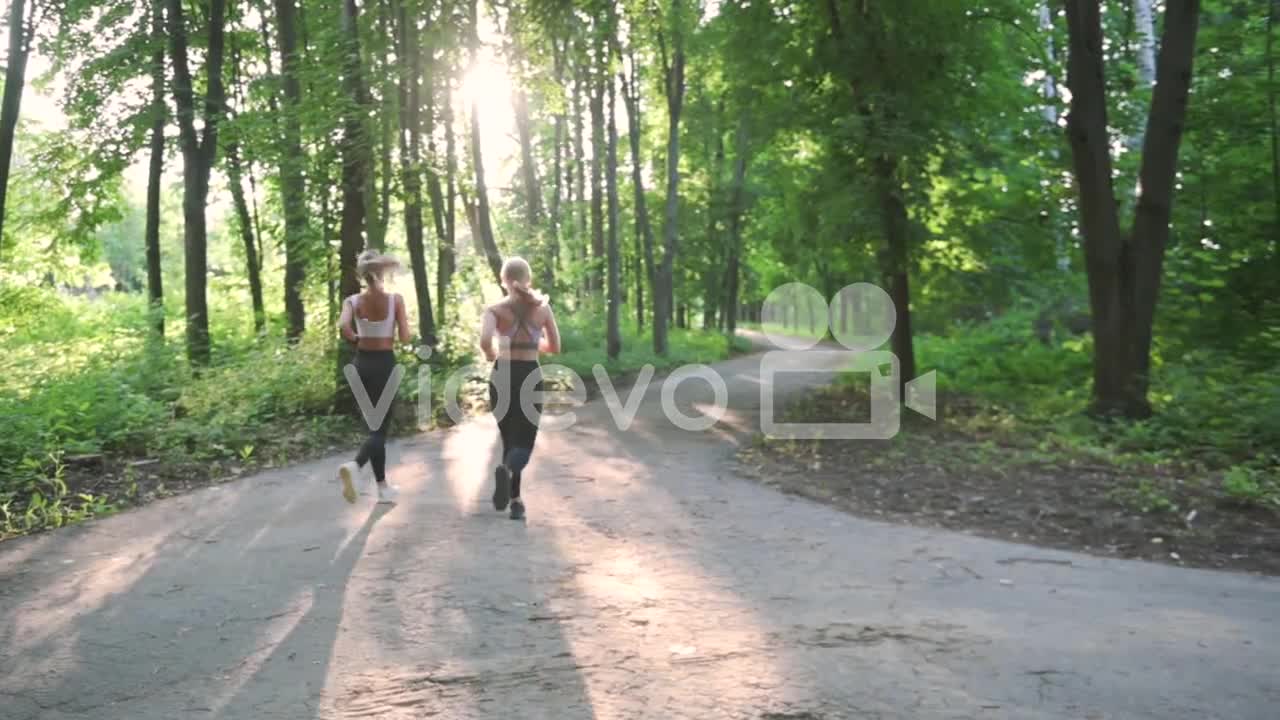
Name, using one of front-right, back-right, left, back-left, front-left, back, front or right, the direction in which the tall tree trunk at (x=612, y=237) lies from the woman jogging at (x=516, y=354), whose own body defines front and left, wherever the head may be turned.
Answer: front

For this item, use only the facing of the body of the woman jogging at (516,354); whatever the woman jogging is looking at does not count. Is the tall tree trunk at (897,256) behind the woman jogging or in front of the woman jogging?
in front

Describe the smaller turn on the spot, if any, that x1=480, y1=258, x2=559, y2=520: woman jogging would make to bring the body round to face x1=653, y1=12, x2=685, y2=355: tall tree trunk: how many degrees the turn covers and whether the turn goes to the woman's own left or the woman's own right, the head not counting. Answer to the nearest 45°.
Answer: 0° — they already face it

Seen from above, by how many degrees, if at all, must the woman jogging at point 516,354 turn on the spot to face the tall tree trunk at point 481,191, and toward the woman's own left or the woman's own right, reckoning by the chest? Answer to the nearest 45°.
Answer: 0° — they already face it

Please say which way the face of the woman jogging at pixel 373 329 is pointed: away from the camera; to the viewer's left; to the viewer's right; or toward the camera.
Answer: away from the camera

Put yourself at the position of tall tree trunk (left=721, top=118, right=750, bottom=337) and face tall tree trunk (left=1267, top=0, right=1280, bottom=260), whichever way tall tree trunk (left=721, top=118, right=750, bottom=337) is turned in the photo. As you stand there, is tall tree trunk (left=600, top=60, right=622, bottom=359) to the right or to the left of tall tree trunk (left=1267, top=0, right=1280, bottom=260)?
right

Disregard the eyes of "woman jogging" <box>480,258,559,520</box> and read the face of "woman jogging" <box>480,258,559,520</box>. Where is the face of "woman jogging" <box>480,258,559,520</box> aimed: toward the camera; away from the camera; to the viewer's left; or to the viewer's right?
away from the camera

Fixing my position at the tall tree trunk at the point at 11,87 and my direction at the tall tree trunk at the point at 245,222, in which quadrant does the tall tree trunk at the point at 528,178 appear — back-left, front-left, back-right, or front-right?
front-right

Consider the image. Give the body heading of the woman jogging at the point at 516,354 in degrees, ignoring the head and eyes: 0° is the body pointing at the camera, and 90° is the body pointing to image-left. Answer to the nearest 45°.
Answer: approximately 180°

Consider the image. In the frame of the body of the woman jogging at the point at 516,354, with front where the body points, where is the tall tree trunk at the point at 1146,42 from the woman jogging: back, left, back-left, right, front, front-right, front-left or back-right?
front-right

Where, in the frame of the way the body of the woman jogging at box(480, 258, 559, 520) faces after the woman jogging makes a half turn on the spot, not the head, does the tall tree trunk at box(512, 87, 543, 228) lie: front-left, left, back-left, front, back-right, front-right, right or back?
back

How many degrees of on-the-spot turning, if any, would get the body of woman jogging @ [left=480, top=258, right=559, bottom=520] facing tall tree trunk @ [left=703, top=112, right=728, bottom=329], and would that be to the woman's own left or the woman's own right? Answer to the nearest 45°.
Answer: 0° — they already face it

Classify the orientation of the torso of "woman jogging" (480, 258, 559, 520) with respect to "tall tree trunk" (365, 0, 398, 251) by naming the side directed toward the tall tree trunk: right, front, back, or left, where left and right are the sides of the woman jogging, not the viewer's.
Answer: front
